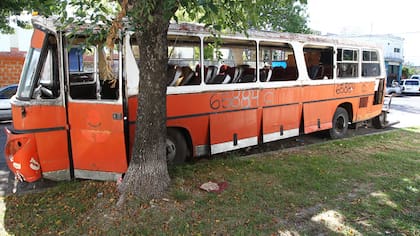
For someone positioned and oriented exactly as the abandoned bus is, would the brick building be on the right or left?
on its right

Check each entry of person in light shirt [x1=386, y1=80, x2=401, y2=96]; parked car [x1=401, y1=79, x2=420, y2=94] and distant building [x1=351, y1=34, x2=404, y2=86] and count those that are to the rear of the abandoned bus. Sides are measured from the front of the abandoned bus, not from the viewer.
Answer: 3

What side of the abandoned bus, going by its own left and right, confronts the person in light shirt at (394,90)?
back

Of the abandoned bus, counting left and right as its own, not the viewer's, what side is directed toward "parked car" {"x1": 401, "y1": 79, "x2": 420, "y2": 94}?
back

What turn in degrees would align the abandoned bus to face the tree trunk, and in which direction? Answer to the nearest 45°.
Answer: approximately 45° to its left

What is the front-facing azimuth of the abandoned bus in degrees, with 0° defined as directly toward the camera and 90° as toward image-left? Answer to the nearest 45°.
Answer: approximately 45°

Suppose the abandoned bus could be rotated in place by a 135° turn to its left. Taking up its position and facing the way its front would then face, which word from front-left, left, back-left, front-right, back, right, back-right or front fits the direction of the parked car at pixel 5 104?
back-left
